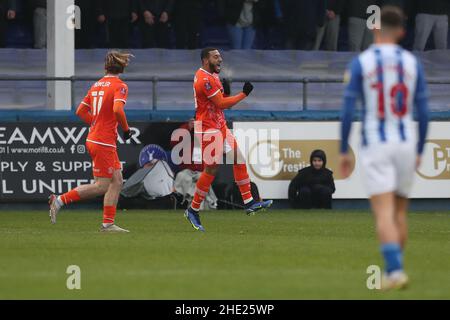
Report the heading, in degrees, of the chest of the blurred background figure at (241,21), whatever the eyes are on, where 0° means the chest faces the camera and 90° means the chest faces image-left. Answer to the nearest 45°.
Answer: approximately 0°

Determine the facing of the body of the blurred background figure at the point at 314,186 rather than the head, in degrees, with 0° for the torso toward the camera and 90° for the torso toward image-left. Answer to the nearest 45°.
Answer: approximately 0°

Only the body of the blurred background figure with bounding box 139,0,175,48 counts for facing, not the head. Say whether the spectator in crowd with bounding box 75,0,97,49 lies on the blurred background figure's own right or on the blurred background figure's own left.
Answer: on the blurred background figure's own right

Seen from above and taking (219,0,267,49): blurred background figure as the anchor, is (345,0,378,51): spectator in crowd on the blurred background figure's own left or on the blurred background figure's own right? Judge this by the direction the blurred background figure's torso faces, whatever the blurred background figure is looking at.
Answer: on the blurred background figure's own left
